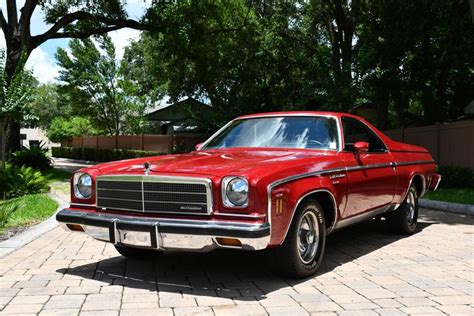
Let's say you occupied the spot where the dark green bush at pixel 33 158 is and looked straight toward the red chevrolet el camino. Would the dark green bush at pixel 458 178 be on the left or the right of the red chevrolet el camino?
left

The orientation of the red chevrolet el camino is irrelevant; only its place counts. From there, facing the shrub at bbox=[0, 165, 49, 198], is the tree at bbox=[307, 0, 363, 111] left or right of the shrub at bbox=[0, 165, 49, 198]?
right

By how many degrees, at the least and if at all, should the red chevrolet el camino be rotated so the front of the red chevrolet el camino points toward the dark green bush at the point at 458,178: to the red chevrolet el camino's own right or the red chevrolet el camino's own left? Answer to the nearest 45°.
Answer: approximately 180°

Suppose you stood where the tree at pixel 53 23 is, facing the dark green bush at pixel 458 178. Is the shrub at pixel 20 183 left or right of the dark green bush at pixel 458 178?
right

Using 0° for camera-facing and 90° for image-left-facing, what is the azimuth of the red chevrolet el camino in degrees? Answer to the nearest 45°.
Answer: approximately 45°

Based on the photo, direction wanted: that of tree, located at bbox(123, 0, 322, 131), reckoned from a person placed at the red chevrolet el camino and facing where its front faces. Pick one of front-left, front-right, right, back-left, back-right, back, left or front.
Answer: back-right

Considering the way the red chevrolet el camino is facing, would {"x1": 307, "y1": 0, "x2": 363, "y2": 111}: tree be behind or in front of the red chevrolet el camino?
behind

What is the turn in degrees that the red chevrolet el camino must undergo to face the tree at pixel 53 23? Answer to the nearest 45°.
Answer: approximately 90° to its right

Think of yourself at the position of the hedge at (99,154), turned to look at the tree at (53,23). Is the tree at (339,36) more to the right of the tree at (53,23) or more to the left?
left

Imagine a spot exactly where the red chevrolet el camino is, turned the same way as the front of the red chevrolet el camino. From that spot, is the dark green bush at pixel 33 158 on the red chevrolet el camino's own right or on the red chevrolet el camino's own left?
on the red chevrolet el camino's own right
